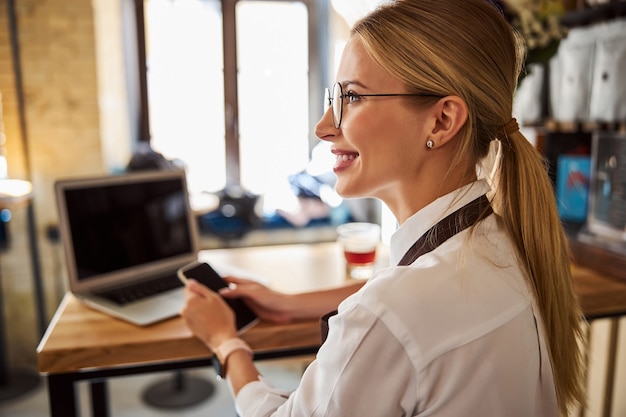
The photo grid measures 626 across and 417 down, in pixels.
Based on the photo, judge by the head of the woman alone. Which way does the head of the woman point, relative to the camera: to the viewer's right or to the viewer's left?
to the viewer's left

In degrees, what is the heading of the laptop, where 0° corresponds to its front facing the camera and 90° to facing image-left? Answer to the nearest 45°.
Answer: approximately 315°

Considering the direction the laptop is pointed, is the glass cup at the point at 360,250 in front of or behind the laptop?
in front

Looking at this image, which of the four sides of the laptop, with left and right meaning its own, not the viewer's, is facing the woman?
front
